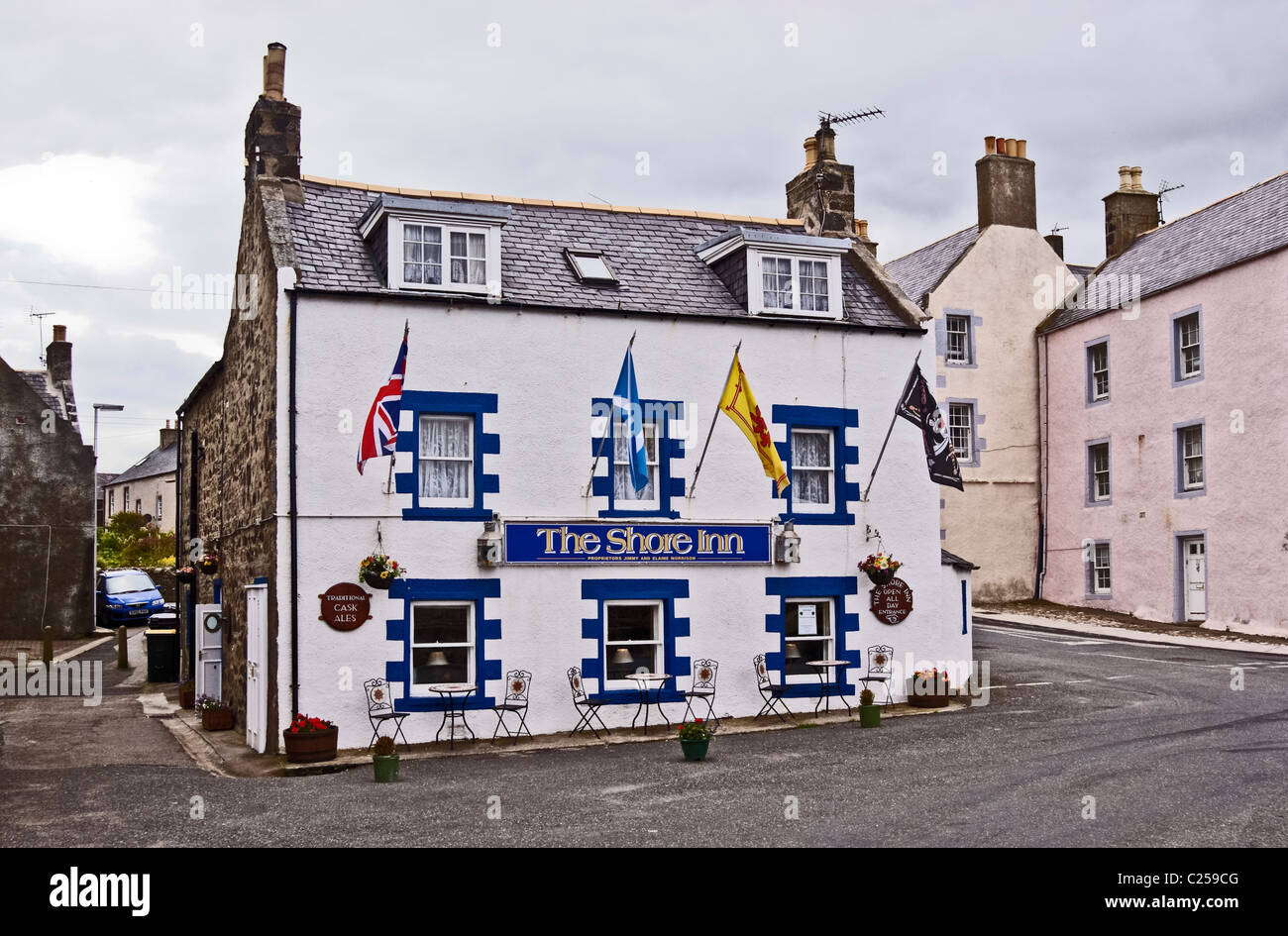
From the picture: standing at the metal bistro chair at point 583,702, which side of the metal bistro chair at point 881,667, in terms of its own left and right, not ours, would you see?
front

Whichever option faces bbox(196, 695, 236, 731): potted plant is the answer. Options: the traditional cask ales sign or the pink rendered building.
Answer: the pink rendered building

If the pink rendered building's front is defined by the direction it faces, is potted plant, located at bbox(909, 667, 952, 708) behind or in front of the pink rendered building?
in front

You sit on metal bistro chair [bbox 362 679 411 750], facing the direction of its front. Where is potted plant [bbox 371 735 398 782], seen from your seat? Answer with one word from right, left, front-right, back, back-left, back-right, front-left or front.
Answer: front-right

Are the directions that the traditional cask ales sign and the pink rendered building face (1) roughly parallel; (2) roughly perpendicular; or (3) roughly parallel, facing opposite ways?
roughly perpendicular

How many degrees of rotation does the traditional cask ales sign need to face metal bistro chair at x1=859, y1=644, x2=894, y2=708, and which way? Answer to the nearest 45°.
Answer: approximately 90° to its left

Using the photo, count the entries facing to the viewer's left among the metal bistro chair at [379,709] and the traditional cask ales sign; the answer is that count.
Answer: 0

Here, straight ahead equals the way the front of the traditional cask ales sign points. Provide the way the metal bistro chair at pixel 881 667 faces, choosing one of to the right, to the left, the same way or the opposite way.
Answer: to the right

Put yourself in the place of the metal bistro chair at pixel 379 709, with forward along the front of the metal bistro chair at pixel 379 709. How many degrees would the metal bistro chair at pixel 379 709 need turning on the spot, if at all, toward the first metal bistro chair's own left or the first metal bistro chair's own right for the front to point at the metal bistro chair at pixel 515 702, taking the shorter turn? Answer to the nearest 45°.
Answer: approximately 45° to the first metal bistro chair's own left

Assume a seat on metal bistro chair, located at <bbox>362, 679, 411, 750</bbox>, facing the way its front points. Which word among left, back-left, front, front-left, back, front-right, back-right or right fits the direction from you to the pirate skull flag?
front-left

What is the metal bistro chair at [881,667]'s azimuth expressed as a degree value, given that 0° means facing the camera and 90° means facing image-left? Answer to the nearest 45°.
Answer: approximately 45°

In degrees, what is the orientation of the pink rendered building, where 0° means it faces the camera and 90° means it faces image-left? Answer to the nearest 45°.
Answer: approximately 45°

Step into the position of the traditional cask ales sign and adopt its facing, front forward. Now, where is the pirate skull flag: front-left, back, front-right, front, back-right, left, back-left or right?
left
